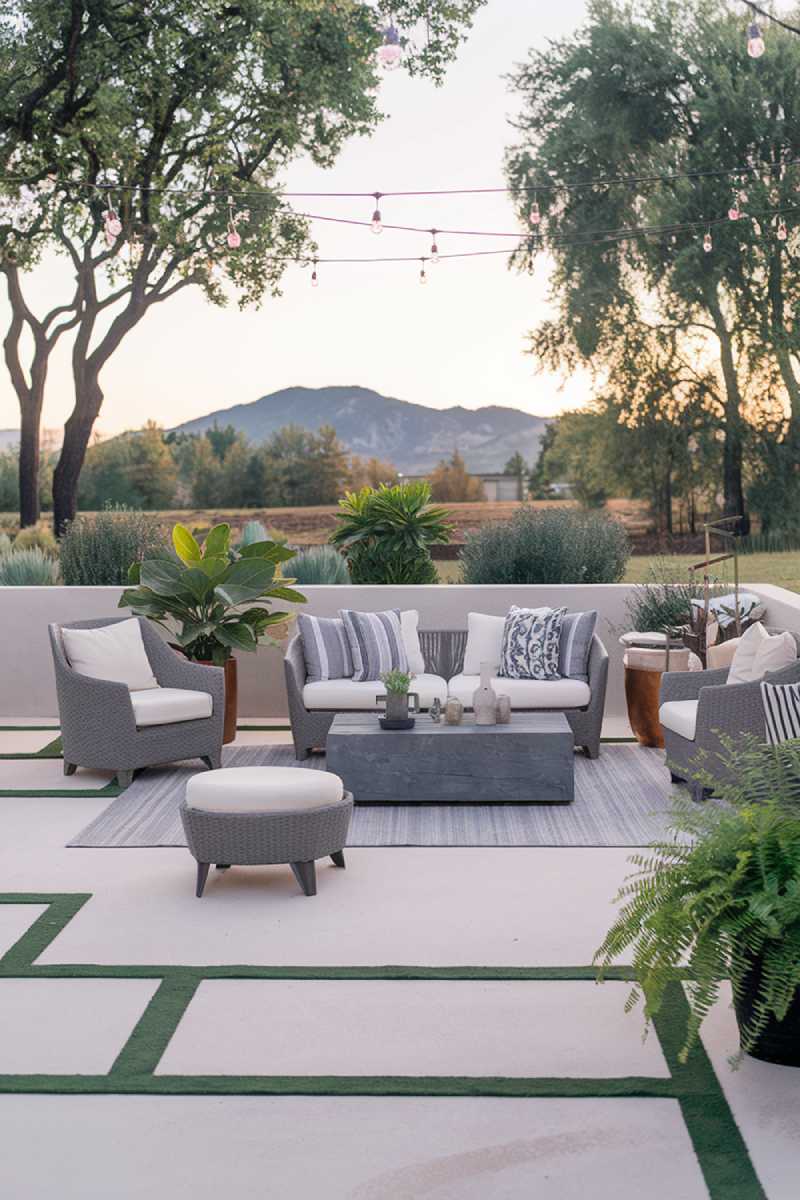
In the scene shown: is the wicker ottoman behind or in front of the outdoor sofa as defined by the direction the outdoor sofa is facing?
in front

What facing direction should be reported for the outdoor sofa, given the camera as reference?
facing the viewer

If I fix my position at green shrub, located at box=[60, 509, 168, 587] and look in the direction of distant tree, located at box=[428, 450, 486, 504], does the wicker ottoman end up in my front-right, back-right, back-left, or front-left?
back-right

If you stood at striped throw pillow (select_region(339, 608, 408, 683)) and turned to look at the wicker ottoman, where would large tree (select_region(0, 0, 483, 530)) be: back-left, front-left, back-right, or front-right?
back-right

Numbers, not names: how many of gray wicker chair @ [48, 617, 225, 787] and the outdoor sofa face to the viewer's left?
0

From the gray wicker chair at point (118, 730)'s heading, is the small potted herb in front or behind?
in front

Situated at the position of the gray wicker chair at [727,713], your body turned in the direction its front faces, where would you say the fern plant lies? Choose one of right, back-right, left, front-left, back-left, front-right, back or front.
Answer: front-left

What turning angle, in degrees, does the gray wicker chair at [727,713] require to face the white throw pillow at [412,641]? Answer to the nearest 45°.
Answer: approximately 90° to its right

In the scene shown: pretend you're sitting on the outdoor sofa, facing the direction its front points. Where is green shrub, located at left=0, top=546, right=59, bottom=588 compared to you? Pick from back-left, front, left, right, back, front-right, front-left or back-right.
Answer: back-right

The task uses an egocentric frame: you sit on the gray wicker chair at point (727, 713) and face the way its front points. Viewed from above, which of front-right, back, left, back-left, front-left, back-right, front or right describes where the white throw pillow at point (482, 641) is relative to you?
right

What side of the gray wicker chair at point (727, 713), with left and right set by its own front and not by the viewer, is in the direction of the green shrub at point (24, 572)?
right

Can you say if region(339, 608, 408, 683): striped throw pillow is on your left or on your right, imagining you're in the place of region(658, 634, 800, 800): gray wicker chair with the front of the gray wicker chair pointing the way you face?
on your right

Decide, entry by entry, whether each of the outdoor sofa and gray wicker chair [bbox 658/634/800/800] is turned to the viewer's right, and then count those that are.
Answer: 0

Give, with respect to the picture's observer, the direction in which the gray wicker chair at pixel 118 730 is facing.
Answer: facing the viewer and to the right of the viewer
